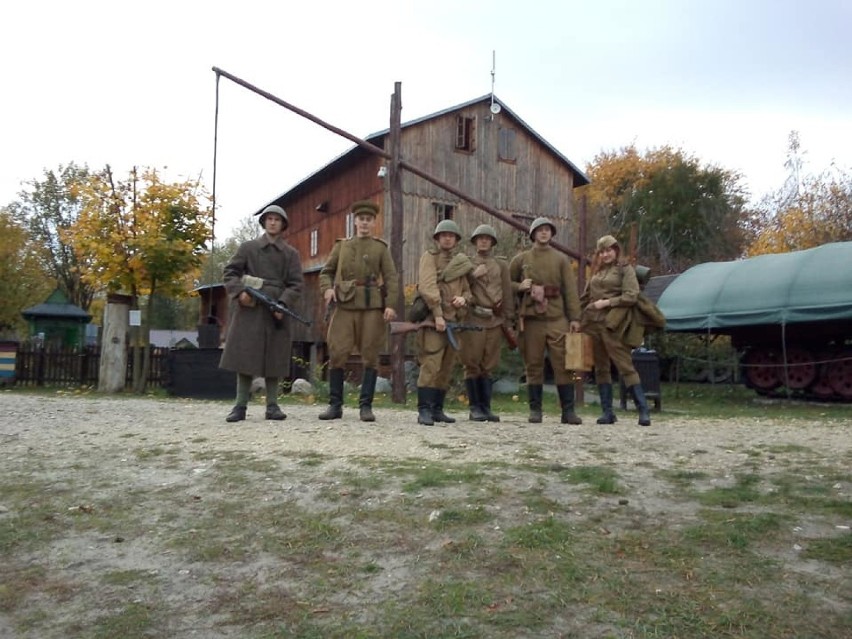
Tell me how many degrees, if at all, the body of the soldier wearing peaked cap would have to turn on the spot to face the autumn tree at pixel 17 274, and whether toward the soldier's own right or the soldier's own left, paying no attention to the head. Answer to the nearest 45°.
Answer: approximately 135° to the soldier's own right

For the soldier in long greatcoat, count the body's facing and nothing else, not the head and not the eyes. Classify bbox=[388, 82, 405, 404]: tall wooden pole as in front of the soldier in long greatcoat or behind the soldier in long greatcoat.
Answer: behind

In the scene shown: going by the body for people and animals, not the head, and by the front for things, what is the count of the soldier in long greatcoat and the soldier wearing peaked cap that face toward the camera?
2

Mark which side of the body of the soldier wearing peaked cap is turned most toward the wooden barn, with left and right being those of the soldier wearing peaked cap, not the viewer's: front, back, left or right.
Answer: back

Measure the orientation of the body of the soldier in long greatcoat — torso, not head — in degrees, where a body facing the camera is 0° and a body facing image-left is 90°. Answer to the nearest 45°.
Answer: approximately 0°

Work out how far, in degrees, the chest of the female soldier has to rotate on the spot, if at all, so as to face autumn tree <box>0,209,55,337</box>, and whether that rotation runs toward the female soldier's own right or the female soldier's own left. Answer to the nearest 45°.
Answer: approximately 90° to the female soldier's own right

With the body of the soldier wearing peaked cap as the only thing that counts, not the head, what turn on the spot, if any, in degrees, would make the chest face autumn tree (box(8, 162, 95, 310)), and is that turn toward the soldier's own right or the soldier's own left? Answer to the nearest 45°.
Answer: approximately 135° to the soldier's own right

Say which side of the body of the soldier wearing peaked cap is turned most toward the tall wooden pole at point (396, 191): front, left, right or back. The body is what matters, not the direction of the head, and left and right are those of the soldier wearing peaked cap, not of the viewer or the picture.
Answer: back

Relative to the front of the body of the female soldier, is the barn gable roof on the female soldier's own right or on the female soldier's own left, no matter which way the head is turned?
on the female soldier's own right

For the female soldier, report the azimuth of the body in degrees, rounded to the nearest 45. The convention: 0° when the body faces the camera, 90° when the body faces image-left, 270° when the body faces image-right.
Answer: approximately 45°
